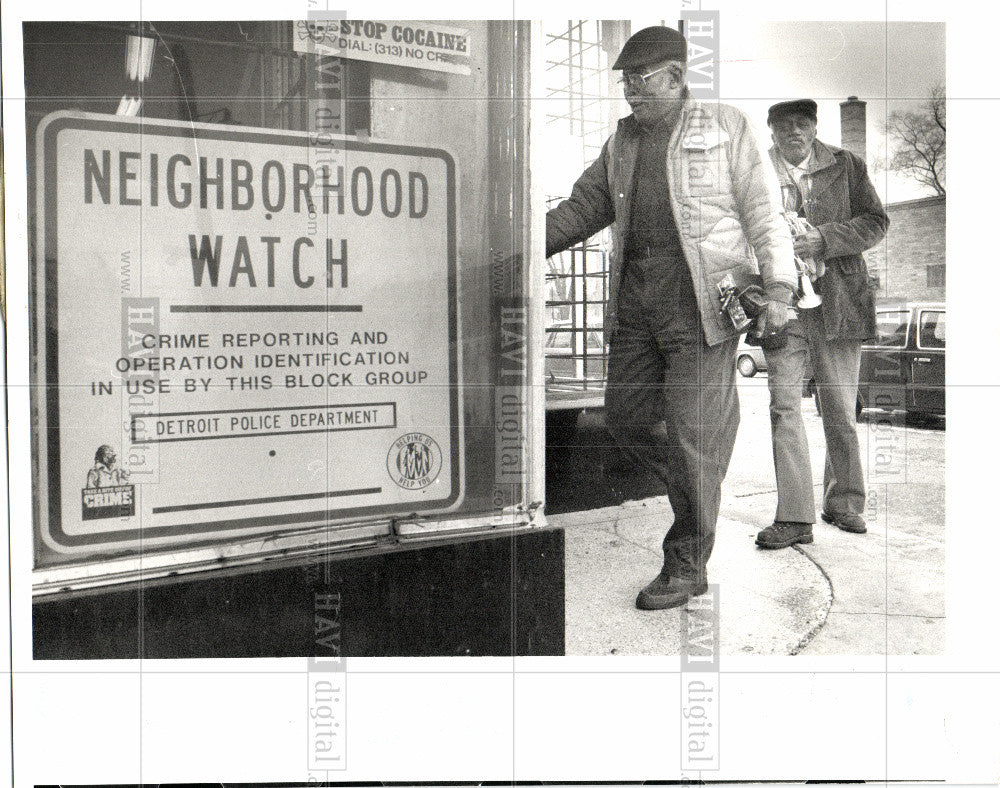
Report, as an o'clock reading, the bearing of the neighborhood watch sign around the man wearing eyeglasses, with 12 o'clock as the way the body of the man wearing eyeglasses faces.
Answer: The neighborhood watch sign is roughly at 1 o'clock from the man wearing eyeglasses.

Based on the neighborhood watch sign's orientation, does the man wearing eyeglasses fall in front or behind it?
in front

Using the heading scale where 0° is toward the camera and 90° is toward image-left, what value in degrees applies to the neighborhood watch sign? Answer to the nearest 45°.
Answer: approximately 315°

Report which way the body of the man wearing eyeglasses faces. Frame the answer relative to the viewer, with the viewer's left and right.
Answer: facing the viewer and to the left of the viewer

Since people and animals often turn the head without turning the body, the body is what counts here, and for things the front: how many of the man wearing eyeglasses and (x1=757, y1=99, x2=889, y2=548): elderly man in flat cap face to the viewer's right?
0

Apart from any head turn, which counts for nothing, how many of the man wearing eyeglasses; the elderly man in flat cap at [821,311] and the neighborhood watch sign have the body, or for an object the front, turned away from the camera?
0

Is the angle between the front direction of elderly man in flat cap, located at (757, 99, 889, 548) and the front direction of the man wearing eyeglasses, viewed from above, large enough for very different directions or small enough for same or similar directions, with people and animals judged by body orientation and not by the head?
same or similar directions
